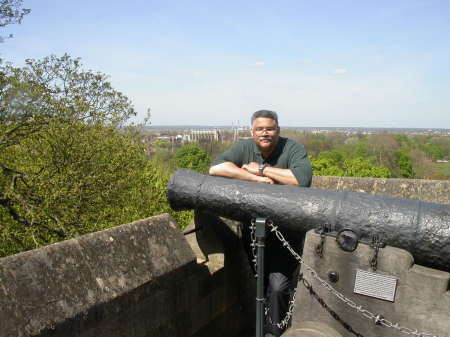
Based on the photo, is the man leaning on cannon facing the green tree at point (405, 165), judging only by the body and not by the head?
no

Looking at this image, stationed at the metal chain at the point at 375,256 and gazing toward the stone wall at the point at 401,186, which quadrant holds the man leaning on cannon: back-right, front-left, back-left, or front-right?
front-left

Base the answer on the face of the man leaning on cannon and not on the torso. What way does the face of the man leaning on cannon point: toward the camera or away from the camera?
toward the camera

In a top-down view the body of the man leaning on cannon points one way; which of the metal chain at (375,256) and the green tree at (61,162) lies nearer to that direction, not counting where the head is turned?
the metal chain

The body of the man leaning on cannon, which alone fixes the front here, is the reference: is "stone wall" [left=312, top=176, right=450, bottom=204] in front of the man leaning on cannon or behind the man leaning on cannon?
behind

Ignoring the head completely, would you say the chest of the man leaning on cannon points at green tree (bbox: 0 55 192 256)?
no

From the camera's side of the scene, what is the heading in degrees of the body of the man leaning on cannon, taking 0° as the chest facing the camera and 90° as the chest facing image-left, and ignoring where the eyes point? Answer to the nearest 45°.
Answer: approximately 0°

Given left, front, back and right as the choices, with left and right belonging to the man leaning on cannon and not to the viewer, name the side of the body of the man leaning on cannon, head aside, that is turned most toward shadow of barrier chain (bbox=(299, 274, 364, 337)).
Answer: front

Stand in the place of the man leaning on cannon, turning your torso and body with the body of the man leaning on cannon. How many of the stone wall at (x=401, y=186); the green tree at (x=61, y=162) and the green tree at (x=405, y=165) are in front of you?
0

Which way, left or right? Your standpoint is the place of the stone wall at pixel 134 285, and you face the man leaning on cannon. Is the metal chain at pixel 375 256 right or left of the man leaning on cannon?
right

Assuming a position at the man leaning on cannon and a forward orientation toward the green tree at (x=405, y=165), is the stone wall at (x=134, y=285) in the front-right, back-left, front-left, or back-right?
back-left

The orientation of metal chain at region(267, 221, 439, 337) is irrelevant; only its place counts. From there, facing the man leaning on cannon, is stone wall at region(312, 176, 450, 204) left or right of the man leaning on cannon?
right
